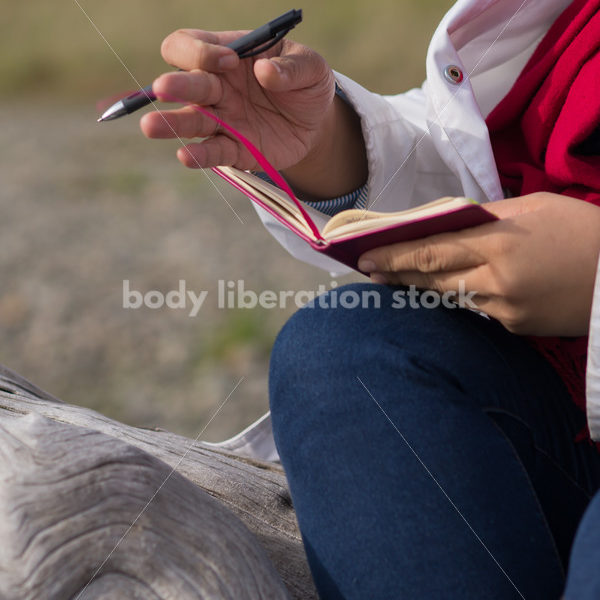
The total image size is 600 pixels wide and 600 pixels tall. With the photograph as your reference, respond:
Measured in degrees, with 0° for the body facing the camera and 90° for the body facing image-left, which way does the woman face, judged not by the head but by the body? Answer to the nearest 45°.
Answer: approximately 45°
